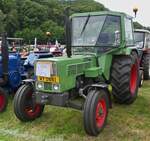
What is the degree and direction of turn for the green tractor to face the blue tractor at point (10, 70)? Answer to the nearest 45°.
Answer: approximately 90° to its right

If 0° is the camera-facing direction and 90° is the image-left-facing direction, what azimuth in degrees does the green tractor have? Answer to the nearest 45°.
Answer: approximately 45°
